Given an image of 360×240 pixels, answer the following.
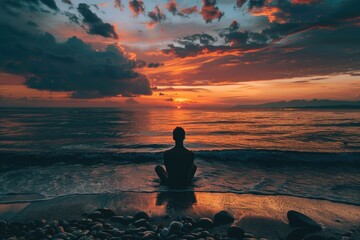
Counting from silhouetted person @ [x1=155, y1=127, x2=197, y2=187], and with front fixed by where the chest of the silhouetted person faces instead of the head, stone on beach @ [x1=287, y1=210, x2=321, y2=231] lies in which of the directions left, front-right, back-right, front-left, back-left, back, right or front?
back-right

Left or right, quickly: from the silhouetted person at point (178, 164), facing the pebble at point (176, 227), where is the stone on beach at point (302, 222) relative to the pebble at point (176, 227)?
left

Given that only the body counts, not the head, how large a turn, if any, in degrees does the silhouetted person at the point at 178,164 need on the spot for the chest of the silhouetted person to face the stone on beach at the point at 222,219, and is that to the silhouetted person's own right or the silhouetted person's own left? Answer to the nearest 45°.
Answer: approximately 135° to the silhouetted person's own right

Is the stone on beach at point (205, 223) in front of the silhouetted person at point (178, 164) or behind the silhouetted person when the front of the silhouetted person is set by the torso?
behind

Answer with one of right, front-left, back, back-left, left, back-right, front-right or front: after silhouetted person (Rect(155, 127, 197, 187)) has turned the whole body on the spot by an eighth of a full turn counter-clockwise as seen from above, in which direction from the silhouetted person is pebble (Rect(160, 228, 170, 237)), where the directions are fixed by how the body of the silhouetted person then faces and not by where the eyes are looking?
back-left

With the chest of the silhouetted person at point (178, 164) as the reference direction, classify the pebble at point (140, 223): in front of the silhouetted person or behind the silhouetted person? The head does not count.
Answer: behind

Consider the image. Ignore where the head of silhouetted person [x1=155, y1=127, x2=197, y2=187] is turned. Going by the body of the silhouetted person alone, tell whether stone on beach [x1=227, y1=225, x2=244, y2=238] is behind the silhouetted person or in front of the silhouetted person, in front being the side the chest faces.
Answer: behind

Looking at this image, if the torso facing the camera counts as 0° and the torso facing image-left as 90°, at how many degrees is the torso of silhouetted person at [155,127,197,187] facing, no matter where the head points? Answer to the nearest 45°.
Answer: approximately 180°
